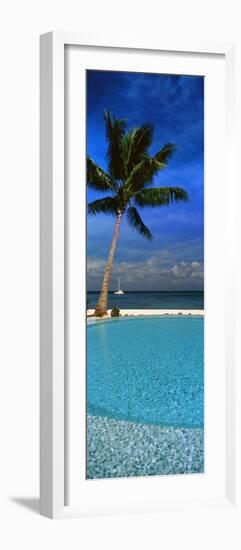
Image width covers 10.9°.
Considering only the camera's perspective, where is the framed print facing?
facing the viewer and to the right of the viewer
